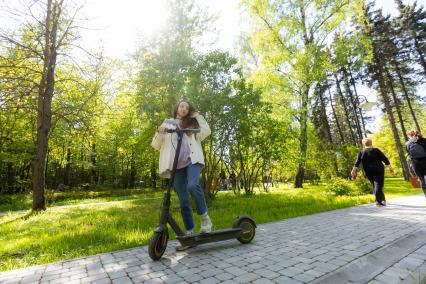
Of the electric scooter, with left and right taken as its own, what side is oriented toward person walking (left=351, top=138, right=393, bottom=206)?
back

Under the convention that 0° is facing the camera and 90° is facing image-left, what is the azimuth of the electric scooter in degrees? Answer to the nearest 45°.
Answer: approximately 45°

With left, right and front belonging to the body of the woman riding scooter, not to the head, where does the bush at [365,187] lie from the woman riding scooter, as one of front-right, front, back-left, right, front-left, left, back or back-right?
back-left

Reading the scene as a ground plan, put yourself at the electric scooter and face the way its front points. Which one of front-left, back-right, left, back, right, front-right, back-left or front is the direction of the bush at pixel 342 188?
back

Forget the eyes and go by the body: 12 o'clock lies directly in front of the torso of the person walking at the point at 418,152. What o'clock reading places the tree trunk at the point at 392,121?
The tree trunk is roughly at 12 o'clock from the person walking.

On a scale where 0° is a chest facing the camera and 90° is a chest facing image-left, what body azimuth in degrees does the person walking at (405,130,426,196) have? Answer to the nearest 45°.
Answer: approximately 180°

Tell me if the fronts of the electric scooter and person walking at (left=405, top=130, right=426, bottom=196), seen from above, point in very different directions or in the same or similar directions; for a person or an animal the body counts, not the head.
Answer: very different directions

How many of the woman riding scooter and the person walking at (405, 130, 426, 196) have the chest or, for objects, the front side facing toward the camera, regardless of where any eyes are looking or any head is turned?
1

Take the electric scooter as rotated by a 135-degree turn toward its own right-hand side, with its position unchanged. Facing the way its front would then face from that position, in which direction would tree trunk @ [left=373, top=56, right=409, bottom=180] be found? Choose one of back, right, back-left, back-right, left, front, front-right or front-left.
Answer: front-right

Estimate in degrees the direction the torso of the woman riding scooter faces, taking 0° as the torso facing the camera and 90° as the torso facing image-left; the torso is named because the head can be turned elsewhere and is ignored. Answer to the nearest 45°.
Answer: approximately 0°

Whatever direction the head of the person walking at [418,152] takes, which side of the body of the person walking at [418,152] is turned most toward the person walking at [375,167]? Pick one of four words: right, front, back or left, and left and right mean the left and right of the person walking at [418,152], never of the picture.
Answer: left

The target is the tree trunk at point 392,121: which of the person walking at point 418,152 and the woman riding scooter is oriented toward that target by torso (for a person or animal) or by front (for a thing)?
the person walking

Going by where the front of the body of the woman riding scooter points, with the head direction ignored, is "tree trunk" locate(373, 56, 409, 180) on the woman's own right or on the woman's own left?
on the woman's own left
